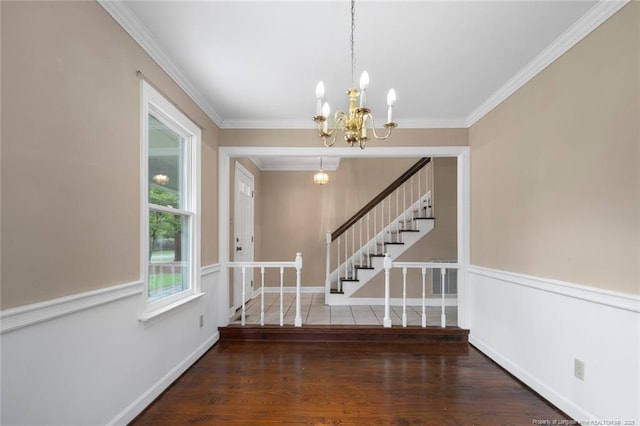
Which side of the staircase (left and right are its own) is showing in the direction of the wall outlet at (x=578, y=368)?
left

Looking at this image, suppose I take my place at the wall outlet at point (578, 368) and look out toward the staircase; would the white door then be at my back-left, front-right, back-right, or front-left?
front-left

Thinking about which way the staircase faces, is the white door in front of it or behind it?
in front

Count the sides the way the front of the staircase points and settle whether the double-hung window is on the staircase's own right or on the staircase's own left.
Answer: on the staircase's own left

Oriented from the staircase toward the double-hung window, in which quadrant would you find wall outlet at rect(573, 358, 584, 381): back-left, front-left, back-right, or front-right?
front-left

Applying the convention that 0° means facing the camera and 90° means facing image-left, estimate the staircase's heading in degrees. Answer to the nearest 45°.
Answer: approximately 90°
